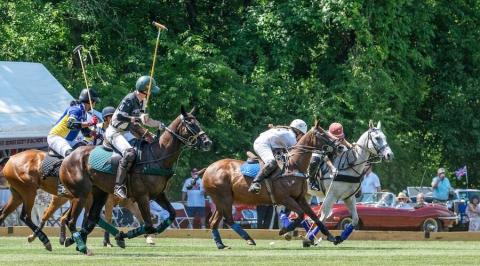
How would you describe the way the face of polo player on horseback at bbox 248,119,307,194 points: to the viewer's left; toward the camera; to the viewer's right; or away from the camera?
to the viewer's right

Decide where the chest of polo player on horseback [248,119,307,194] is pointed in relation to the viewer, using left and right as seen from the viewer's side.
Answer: facing to the right of the viewer

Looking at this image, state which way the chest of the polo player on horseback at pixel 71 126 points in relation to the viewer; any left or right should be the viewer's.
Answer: facing to the right of the viewer

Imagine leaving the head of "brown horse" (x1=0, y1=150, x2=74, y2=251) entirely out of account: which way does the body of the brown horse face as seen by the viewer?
to the viewer's right

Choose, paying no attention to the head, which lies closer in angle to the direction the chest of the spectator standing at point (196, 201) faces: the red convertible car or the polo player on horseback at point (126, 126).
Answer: the polo player on horseback

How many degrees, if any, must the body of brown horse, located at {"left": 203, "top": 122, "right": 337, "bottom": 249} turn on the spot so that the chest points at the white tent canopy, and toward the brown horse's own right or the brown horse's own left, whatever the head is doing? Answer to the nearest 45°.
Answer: approximately 135° to the brown horse's own left

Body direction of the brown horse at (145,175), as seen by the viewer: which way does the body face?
to the viewer's right

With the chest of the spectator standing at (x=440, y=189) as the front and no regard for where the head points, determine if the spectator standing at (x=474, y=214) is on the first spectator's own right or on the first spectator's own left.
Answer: on the first spectator's own left

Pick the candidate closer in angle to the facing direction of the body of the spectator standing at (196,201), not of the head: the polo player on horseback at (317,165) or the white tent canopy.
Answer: the polo player on horseback
